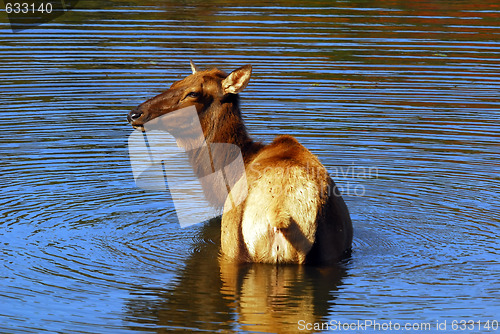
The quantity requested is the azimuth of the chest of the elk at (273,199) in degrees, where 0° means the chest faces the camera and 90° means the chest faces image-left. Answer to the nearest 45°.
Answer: approximately 180°
